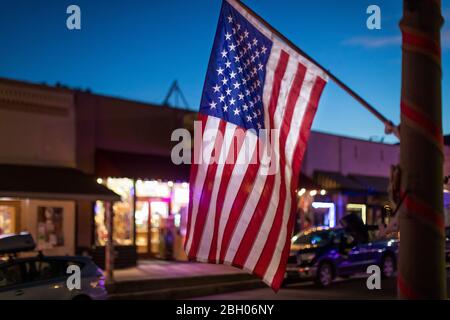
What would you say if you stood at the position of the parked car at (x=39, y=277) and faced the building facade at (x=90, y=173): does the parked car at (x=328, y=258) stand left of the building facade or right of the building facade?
right

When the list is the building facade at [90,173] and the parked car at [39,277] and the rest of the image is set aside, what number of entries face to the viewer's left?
1

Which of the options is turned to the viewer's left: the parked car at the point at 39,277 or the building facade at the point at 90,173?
the parked car

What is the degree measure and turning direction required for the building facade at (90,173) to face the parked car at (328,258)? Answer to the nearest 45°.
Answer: approximately 45° to its left

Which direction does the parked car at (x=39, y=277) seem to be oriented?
to the viewer's left

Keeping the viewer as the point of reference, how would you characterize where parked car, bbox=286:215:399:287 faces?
facing the viewer and to the left of the viewer

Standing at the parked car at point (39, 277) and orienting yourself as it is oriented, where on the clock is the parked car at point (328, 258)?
the parked car at point (328, 258) is roughly at 5 o'clock from the parked car at point (39, 277).

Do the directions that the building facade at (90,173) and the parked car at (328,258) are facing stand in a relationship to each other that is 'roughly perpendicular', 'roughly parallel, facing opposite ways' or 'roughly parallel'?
roughly perpendicular

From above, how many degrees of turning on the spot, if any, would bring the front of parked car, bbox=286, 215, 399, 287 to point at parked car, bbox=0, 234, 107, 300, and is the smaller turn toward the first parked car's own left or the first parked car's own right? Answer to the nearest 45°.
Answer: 0° — it already faces it

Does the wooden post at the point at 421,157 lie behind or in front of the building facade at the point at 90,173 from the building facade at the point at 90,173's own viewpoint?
in front

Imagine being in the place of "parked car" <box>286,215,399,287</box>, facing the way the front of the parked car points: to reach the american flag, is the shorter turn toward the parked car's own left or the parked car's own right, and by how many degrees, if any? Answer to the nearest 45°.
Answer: approximately 45° to the parked car's own left

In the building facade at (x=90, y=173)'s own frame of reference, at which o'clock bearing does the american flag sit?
The american flag is roughly at 1 o'clock from the building facade.

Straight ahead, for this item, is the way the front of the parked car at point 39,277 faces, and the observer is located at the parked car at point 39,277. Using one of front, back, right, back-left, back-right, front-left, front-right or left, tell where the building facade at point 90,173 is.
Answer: right

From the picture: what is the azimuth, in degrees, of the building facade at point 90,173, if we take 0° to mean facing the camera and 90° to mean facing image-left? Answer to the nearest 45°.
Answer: approximately 315°
